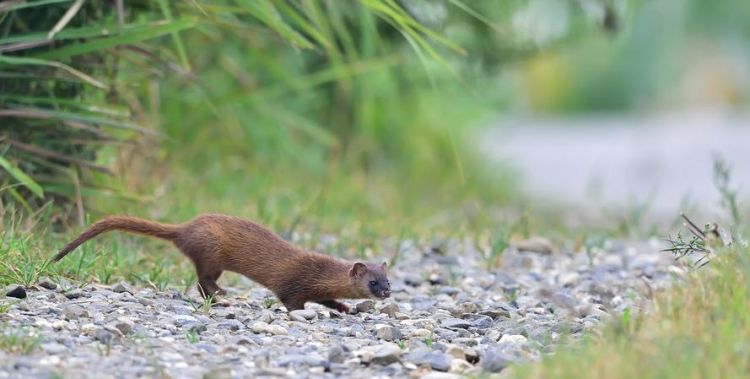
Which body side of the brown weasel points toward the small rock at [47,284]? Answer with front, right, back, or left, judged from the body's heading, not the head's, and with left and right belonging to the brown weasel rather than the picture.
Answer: back

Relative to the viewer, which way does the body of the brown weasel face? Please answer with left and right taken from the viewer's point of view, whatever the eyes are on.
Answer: facing to the right of the viewer

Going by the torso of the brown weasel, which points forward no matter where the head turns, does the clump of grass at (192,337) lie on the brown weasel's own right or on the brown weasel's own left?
on the brown weasel's own right

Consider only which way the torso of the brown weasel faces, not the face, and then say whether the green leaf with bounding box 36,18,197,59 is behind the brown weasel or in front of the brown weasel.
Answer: behind

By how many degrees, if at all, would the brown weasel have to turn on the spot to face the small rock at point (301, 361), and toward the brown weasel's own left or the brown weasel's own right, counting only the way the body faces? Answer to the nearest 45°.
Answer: approximately 90° to the brown weasel's own right

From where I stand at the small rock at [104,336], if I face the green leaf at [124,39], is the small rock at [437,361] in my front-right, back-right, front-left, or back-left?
back-right

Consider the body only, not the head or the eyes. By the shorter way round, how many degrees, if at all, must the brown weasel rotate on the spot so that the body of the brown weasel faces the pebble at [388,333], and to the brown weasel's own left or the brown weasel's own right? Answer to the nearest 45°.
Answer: approximately 45° to the brown weasel's own right
